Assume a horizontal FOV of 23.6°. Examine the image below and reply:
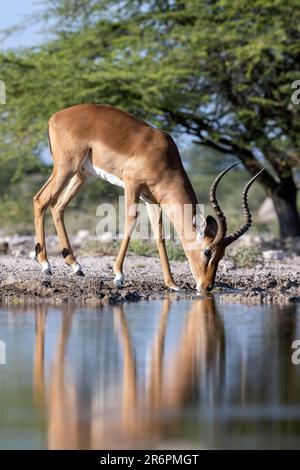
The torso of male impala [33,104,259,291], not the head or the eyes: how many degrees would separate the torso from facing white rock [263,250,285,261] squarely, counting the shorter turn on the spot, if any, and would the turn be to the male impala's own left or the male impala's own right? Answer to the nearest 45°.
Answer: approximately 45° to the male impala's own left

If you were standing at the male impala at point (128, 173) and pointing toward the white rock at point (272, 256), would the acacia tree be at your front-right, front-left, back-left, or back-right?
front-left

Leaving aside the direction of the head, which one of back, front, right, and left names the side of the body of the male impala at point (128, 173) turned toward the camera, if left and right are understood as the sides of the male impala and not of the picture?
right

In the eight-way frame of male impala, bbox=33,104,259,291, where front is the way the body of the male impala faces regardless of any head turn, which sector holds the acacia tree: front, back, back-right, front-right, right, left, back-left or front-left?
left
